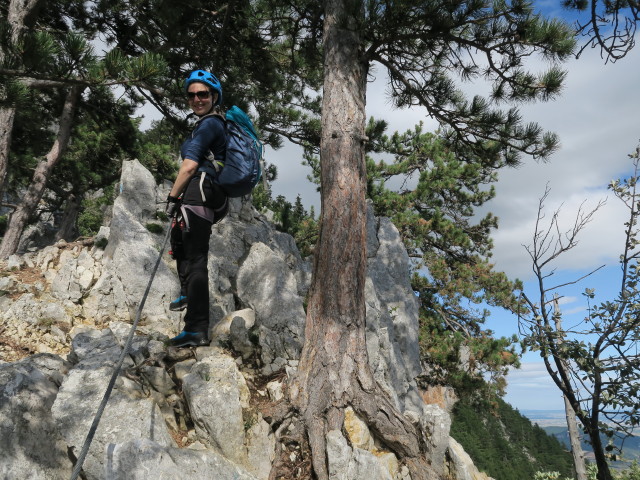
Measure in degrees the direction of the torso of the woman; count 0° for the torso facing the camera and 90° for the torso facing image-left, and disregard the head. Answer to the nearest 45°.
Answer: approximately 90°

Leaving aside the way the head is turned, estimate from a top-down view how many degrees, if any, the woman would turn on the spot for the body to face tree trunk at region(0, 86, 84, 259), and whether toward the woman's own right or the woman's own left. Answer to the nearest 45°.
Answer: approximately 45° to the woman's own right

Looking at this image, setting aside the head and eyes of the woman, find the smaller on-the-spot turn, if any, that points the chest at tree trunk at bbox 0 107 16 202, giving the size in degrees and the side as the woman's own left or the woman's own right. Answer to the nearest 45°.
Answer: approximately 45° to the woman's own right

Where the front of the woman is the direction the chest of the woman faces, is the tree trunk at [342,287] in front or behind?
behind

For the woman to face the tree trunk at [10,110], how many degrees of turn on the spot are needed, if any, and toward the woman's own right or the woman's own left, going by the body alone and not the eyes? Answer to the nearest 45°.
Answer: approximately 45° to the woman's own right
